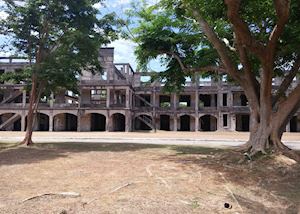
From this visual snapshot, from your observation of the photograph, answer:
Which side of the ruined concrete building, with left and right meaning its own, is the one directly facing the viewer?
front

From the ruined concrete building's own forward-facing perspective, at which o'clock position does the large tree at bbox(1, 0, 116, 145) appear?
The large tree is roughly at 12 o'clock from the ruined concrete building.

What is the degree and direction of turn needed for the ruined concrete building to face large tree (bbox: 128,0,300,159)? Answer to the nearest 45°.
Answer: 0° — it already faces it
